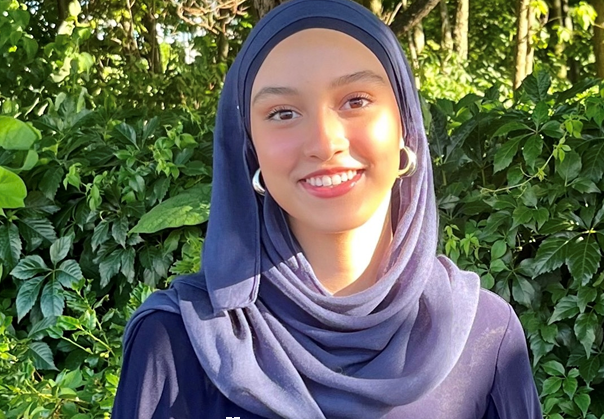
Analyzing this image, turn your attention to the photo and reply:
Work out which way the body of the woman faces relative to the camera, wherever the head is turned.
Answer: toward the camera

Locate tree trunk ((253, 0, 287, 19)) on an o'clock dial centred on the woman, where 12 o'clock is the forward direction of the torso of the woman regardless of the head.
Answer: The tree trunk is roughly at 6 o'clock from the woman.

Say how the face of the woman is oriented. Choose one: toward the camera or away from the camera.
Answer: toward the camera

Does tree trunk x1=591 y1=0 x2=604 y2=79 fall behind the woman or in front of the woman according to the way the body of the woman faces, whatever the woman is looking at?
behind

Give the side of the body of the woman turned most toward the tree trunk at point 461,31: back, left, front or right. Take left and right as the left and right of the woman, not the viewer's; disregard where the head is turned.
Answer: back

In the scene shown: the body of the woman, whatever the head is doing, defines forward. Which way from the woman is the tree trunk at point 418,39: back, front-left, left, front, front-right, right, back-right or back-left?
back

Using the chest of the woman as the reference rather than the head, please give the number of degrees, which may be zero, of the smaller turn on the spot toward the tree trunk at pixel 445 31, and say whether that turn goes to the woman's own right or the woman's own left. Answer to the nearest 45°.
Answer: approximately 180°

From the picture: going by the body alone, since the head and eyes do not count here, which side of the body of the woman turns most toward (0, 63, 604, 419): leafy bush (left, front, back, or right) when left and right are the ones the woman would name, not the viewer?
back
